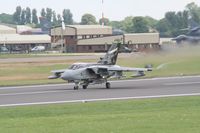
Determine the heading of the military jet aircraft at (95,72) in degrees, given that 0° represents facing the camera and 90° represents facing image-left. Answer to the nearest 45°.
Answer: approximately 45°
